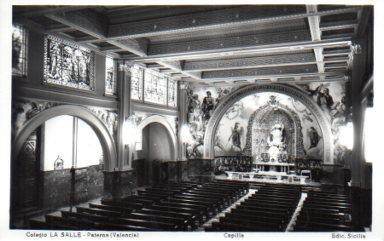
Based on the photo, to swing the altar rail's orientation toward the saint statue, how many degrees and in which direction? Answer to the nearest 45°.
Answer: approximately 180°

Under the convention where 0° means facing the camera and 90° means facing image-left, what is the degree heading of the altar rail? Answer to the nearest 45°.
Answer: approximately 0°

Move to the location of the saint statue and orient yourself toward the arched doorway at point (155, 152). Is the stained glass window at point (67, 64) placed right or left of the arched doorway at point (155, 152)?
left
